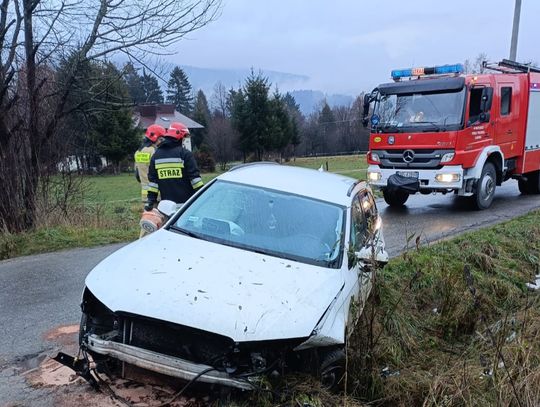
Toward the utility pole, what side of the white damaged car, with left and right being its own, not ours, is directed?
back

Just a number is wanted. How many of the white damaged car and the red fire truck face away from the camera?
0

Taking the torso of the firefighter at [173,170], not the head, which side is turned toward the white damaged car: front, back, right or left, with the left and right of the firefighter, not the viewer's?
back

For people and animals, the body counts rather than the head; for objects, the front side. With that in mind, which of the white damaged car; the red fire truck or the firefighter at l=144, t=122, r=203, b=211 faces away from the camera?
the firefighter

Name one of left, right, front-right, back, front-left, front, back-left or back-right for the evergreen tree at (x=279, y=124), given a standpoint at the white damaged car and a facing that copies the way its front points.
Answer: back-right

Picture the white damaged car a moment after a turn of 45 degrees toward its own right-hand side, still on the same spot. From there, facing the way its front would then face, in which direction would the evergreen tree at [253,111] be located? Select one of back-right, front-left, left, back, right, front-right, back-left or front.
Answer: right

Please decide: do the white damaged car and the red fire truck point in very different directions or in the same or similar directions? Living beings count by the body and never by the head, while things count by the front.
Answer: same or similar directions

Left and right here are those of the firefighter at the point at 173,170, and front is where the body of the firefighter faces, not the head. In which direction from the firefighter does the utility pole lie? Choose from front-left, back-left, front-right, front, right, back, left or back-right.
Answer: front-right

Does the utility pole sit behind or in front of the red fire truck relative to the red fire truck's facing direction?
behind

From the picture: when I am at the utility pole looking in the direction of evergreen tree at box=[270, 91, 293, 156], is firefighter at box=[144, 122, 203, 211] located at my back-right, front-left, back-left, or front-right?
back-left

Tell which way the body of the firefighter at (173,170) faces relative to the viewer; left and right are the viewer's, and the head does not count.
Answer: facing away from the viewer

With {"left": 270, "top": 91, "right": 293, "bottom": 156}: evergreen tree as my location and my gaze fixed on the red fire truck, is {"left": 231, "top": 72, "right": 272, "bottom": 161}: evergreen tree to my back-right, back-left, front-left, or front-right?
front-right

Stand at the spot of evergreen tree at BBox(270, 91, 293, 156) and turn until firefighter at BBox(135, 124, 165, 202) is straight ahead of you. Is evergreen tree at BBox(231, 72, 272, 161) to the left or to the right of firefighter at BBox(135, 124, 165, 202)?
right

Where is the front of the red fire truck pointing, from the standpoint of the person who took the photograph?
facing the viewer and to the left of the viewer

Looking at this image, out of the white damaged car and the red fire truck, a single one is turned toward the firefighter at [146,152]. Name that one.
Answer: the red fire truck
